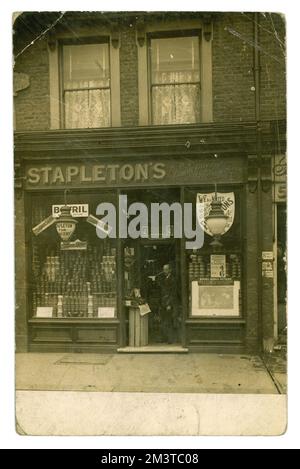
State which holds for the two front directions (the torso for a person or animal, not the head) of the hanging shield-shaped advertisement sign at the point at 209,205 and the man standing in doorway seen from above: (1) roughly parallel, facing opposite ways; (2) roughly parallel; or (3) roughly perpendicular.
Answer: roughly parallel

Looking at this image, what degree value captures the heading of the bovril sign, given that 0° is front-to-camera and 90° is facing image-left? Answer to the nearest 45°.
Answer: approximately 0°

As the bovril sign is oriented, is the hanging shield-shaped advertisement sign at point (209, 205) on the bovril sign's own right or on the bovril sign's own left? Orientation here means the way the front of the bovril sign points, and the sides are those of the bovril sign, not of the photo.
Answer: on the bovril sign's own left

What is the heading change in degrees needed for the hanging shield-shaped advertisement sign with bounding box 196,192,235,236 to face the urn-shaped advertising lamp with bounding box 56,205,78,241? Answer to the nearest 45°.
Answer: approximately 90° to its right

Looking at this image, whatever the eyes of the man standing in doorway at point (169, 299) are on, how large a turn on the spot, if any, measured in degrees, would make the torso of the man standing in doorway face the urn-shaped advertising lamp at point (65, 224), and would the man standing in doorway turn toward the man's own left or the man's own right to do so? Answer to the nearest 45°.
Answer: approximately 90° to the man's own right

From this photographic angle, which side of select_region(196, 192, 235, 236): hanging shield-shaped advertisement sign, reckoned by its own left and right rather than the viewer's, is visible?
front
